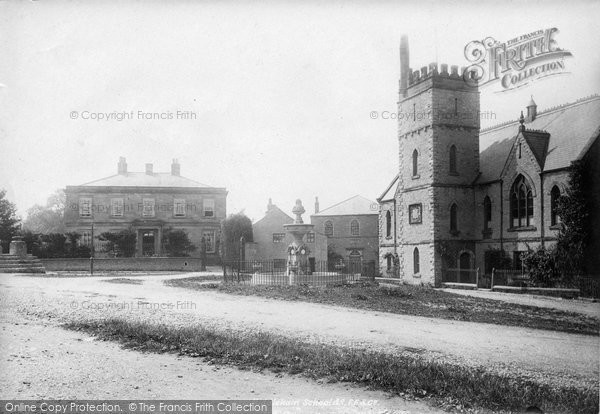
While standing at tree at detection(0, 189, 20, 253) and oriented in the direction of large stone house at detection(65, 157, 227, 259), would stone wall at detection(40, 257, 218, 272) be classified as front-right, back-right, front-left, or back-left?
front-right

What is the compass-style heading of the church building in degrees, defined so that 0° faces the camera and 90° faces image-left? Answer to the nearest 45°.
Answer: approximately 45°

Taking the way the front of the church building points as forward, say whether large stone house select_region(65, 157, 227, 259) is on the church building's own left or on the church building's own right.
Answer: on the church building's own right

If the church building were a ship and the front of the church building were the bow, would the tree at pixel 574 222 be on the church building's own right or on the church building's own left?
on the church building's own left

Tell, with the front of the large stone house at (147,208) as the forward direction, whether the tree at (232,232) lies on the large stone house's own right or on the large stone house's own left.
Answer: on the large stone house's own left

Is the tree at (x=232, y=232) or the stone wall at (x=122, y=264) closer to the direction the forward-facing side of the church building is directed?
the stone wall

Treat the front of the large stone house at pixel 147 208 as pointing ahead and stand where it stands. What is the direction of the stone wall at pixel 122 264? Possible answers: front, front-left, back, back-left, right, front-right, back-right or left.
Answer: front

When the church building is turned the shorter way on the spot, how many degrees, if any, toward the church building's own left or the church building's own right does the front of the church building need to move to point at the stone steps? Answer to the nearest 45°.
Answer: approximately 45° to the church building's own right

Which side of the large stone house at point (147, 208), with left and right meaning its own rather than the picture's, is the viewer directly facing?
front

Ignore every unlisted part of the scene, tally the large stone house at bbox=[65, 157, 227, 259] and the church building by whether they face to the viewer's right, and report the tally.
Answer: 0
